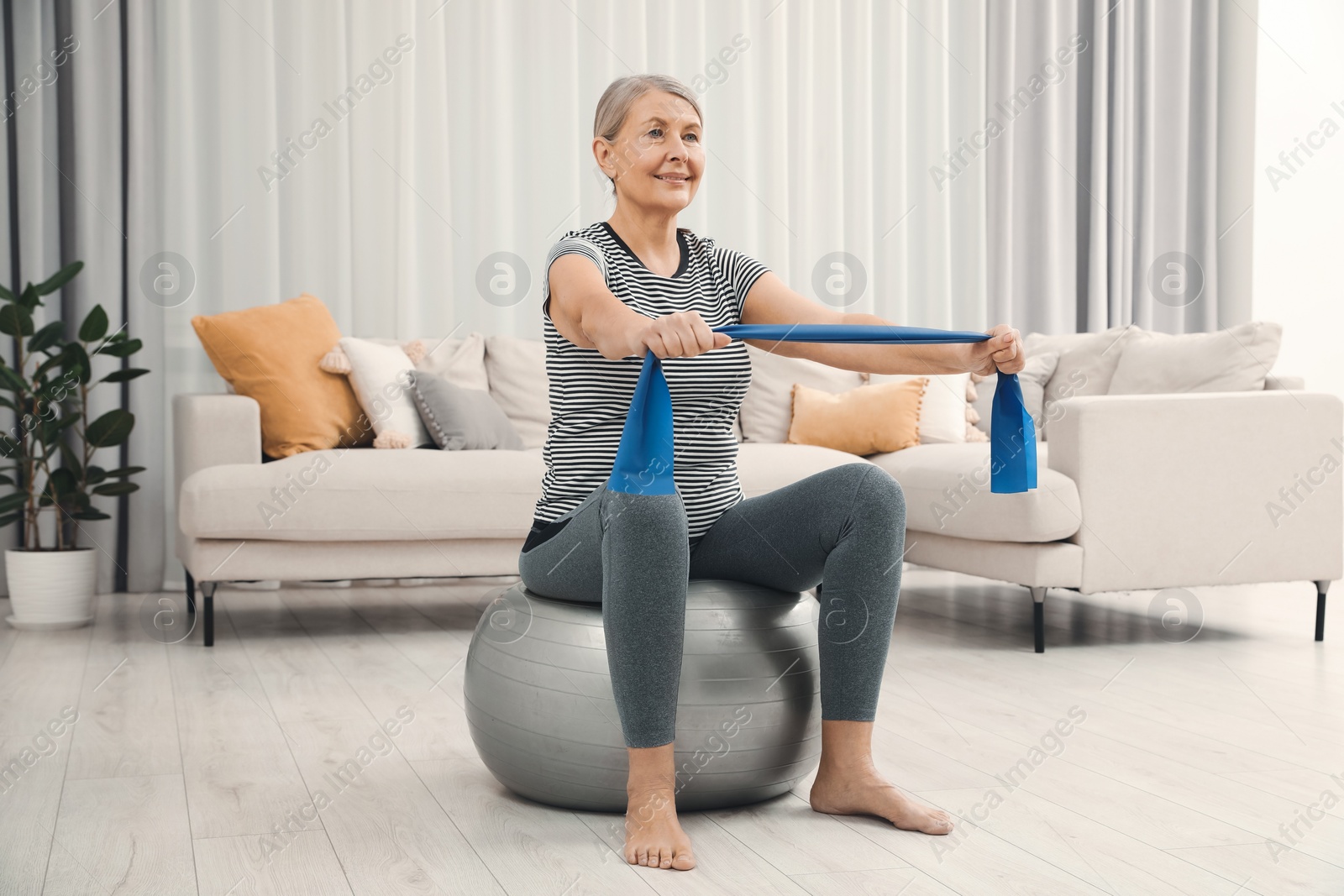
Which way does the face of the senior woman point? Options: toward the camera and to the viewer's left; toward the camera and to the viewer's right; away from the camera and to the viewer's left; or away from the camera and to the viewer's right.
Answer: toward the camera and to the viewer's right

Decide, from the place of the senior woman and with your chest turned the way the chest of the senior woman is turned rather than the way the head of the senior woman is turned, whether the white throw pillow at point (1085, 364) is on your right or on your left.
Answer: on your left

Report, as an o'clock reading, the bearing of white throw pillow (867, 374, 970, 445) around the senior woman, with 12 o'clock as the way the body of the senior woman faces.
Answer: The white throw pillow is roughly at 8 o'clock from the senior woman.

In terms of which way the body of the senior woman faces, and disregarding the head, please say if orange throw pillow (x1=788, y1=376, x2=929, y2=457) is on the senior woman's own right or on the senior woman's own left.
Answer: on the senior woman's own left

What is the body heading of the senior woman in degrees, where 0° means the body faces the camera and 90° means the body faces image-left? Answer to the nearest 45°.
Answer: approximately 315°

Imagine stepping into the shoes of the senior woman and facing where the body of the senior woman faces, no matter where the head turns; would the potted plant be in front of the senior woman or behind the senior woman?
behind
